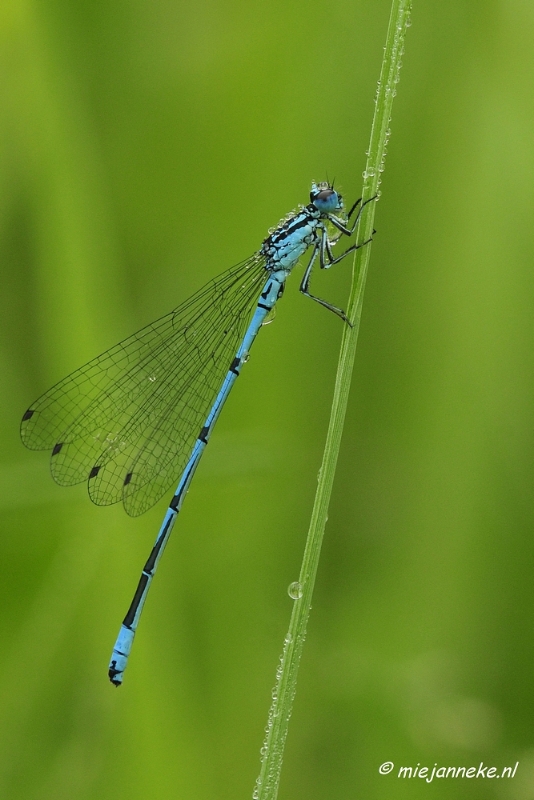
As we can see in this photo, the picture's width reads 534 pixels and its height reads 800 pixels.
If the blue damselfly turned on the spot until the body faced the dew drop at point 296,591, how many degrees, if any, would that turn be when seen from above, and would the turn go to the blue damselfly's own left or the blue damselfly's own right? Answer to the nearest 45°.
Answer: approximately 45° to the blue damselfly's own right

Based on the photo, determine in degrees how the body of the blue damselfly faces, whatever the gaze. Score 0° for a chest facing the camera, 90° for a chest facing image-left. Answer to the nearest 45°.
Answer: approximately 270°
